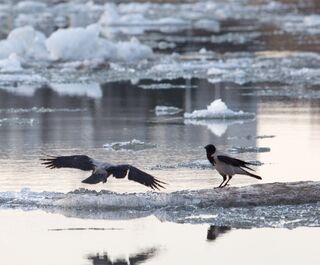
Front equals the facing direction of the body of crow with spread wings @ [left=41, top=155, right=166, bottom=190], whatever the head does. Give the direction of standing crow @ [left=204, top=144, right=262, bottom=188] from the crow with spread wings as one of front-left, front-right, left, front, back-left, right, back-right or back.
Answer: front-right

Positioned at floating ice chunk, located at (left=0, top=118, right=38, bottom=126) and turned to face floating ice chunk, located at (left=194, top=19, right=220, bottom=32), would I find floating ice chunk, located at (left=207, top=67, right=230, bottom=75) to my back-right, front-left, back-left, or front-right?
front-right

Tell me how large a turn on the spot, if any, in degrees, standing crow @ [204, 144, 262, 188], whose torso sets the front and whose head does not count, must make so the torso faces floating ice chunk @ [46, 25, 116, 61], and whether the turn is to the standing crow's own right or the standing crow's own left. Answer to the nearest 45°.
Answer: approximately 90° to the standing crow's own right

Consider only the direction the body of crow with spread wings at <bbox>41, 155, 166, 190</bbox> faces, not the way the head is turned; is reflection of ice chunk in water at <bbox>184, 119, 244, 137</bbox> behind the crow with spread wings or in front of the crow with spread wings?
in front

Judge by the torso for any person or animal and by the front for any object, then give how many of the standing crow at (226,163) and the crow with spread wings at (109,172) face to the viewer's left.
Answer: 1

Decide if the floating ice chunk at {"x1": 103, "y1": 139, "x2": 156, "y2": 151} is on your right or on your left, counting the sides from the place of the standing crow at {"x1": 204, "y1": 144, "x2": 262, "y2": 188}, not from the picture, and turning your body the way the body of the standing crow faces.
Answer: on your right

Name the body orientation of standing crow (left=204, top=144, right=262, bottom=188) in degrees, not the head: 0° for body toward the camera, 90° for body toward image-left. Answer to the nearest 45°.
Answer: approximately 90°

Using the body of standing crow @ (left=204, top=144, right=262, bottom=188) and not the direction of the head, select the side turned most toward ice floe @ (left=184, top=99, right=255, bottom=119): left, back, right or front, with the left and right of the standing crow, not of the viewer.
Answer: right
